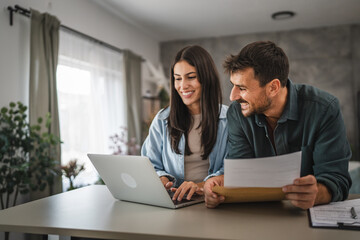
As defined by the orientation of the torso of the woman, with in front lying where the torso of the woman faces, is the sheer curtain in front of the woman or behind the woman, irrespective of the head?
behind

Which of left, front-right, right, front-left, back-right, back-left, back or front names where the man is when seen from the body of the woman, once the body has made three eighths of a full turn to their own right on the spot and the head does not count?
back

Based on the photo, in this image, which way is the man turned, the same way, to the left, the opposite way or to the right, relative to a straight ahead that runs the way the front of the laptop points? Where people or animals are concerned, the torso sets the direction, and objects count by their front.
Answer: the opposite way

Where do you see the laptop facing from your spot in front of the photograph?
facing away from the viewer and to the right of the viewer

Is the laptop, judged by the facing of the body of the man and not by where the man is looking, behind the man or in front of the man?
in front

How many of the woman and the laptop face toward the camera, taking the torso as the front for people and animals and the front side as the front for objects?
1

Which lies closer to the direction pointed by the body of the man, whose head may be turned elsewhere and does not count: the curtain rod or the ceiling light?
the curtain rod

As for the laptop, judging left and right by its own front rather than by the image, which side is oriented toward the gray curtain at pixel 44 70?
left

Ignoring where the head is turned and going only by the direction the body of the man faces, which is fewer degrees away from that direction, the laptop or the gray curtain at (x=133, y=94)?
the laptop

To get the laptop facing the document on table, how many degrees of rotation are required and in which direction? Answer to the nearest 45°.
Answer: approximately 90° to its right

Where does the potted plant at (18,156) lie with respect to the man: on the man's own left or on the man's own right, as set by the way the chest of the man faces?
on the man's own right

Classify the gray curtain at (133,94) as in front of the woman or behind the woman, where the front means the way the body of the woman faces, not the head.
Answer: behind

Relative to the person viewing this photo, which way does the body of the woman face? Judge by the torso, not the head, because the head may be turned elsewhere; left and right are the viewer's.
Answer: facing the viewer

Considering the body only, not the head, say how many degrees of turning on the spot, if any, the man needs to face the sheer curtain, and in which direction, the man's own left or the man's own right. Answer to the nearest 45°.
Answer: approximately 90° to the man's own right
